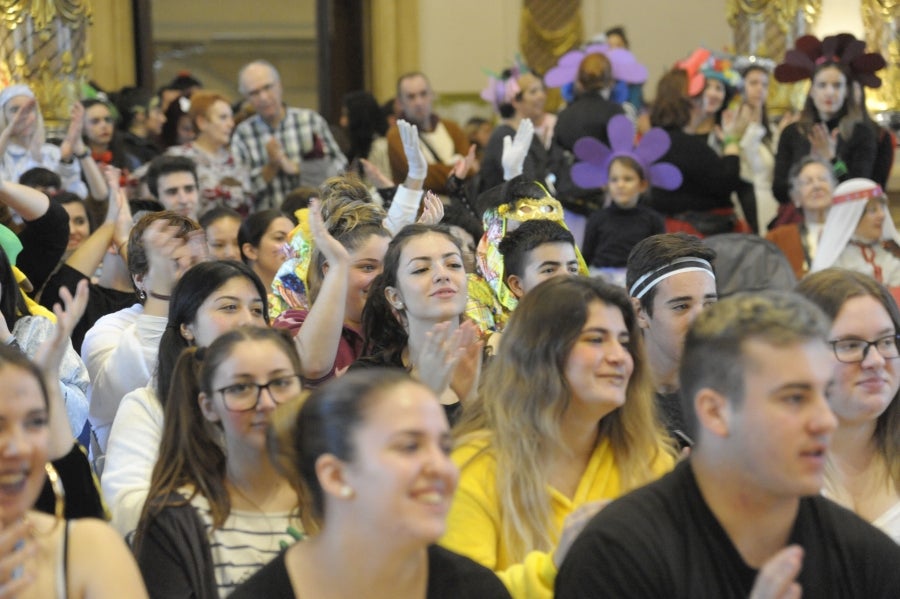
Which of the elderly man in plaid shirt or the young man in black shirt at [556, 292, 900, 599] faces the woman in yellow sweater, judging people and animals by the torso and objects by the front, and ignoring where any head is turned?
the elderly man in plaid shirt

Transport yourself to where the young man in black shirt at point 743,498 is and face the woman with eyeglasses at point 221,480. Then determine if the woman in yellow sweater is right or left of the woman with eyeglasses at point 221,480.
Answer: right

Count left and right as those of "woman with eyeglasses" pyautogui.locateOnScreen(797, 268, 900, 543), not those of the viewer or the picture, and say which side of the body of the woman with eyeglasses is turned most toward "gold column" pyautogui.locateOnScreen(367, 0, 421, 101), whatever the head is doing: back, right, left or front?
back

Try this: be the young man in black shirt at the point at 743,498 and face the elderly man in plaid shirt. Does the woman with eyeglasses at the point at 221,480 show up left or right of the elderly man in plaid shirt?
left

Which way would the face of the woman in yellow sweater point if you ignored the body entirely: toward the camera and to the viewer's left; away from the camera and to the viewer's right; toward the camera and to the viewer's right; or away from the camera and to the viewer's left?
toward the camera and to the viewer's right

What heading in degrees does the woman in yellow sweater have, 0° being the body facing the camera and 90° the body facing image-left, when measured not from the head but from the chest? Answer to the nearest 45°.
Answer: approximately 315°

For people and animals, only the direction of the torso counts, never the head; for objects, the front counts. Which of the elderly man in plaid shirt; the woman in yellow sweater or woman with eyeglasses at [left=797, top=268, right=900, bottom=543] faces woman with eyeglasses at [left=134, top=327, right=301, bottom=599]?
the elderly man in plaid shirt

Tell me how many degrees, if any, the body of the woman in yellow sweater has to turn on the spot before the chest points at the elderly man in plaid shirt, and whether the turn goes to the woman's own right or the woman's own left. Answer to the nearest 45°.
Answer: approximately 135° to the woman's own left

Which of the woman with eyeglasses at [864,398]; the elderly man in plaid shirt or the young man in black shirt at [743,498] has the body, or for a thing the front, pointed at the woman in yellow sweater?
the elderly man in plaid shirt

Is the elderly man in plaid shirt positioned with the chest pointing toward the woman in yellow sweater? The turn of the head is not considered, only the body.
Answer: yes
